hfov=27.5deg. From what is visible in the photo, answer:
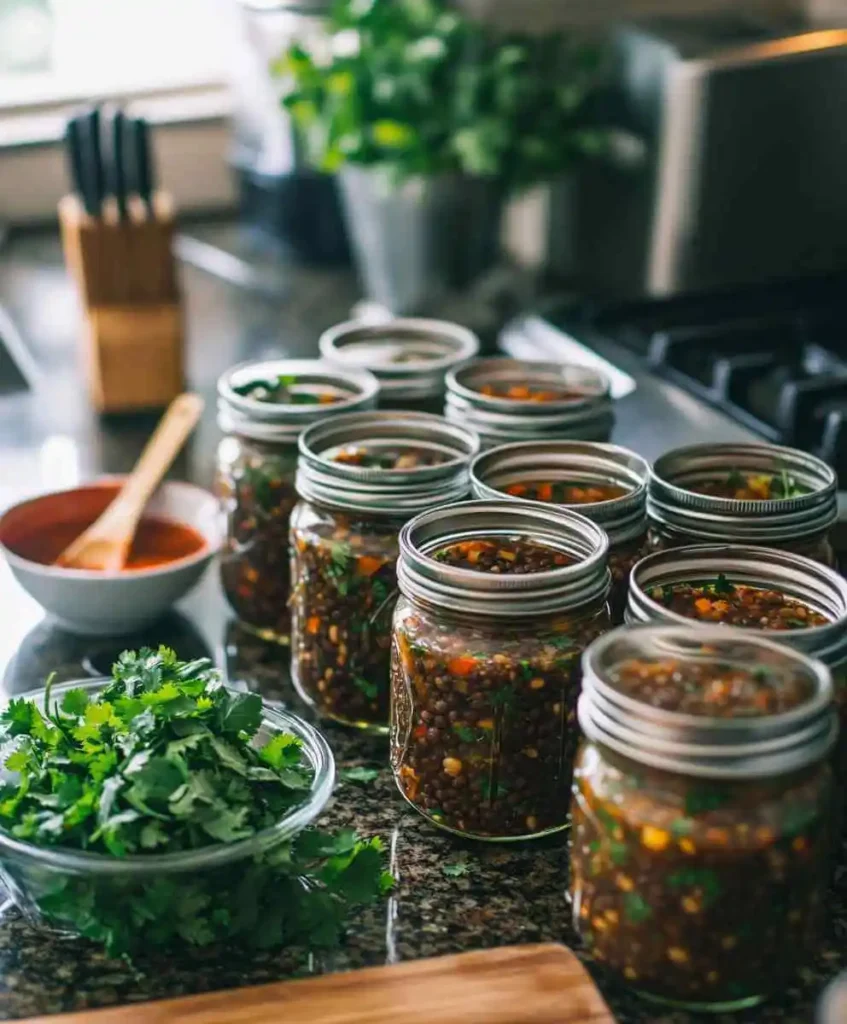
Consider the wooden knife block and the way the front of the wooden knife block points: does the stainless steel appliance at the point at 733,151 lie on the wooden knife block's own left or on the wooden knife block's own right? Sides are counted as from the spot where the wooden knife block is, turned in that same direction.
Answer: on the wooden knife block's own left

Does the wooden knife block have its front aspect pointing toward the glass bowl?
yes

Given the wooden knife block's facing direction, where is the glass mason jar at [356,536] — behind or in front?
in front

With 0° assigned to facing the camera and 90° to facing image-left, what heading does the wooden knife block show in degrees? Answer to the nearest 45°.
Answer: approximately 0°

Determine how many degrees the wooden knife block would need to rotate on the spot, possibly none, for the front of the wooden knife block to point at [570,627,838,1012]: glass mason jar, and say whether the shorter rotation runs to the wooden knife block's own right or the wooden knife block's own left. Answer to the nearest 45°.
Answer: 0° — it already faces it

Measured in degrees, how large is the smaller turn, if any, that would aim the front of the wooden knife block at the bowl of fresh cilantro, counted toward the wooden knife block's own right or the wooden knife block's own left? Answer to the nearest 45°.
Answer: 0° — it already faces it

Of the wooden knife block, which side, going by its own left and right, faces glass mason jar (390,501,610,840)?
front

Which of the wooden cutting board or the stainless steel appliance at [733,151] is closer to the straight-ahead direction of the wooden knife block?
the wooden cutting board
